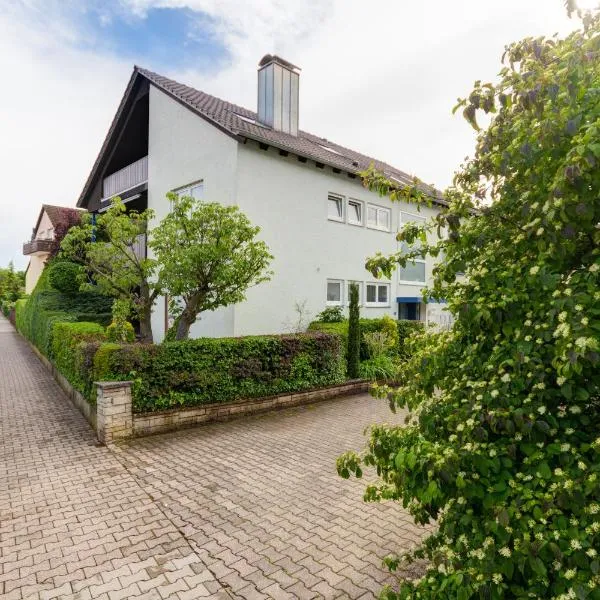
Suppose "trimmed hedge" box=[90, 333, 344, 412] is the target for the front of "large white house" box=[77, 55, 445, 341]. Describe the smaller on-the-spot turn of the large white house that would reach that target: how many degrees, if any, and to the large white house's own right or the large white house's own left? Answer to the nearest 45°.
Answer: approximately 45° to the large white house's own right

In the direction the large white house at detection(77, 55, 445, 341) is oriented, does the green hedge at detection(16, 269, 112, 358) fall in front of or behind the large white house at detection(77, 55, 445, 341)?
in front

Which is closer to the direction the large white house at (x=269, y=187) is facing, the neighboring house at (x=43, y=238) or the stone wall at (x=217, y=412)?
the stone wall

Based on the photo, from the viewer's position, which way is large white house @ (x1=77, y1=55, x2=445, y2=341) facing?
facing the viewer and to the right of the viewer

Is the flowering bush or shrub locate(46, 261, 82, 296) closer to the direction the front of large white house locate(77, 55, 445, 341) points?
the flowering bush

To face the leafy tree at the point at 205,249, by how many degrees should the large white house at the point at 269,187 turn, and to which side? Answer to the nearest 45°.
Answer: approximately 45° to its right

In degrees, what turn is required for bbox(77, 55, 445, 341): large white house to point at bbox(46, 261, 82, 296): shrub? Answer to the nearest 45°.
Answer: approximately 180°
